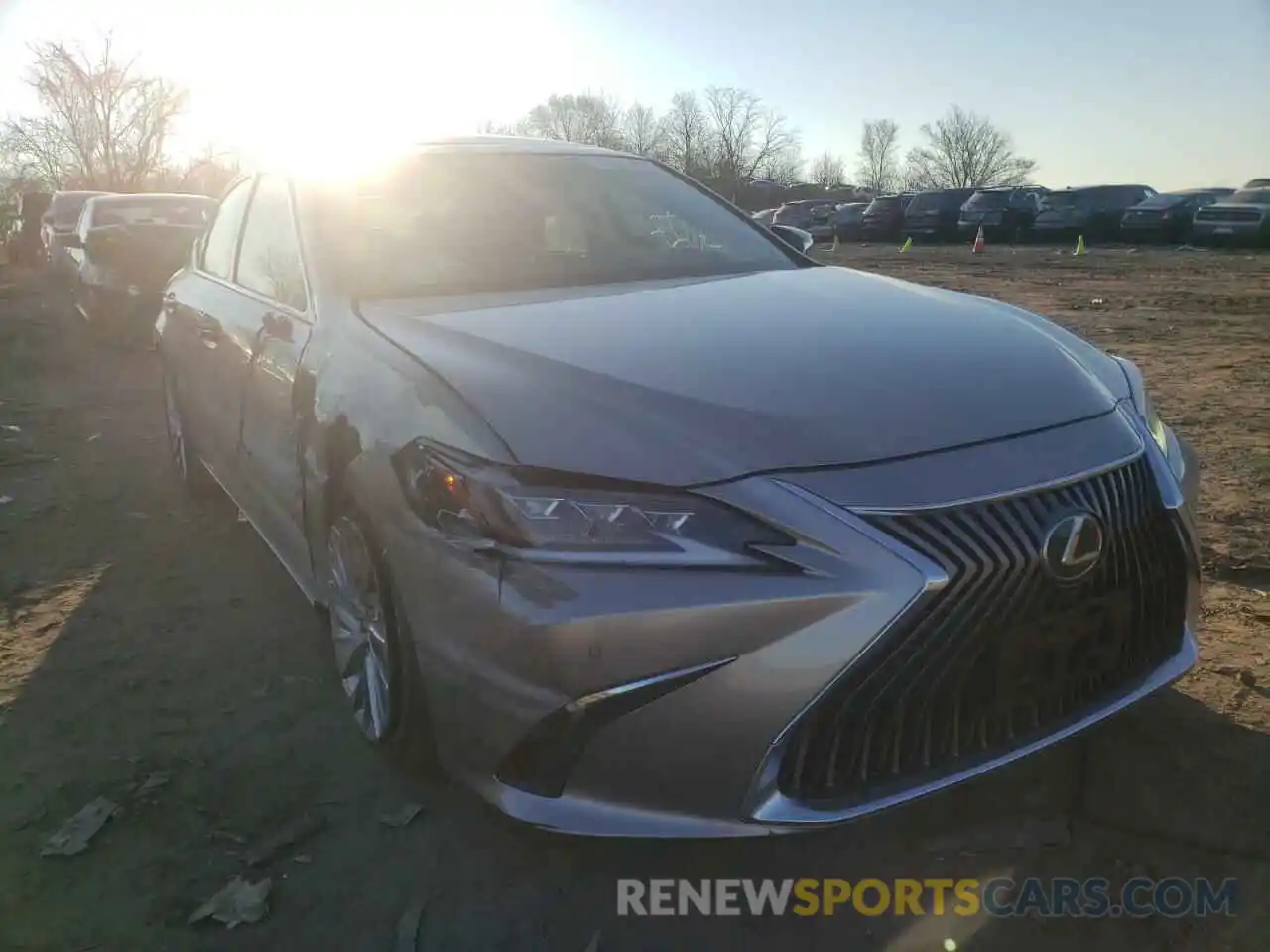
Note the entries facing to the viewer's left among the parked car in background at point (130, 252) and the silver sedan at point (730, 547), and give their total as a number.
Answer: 0

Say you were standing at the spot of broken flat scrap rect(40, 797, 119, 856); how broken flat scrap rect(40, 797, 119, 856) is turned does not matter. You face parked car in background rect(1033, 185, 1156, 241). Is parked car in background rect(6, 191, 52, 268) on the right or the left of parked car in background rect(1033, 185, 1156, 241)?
left
